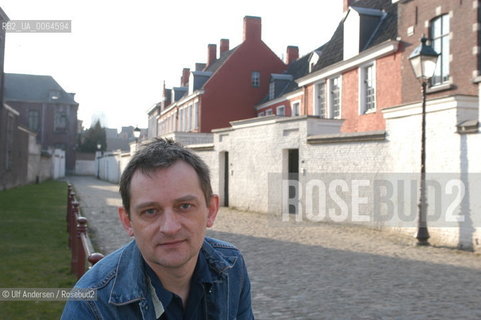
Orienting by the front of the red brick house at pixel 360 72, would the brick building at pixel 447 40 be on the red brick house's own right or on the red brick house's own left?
on the red brick house's own left

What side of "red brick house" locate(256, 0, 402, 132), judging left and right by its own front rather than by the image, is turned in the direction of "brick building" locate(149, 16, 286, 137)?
right

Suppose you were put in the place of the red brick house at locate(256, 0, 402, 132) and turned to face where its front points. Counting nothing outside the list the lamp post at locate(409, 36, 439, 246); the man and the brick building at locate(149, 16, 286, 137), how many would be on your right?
1

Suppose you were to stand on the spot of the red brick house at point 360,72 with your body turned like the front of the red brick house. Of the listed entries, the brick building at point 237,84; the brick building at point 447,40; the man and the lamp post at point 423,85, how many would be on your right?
1

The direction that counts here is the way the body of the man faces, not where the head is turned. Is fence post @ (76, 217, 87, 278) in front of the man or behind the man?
behind

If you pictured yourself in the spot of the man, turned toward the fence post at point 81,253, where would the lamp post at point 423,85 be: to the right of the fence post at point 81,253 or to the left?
right

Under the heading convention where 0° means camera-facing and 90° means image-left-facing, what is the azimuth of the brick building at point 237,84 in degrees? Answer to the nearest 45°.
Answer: approximately 45°

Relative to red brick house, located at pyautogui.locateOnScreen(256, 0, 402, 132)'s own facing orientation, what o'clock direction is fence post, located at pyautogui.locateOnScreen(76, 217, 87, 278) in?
The fence post is roughly at 11 o'clock from the red brick house.

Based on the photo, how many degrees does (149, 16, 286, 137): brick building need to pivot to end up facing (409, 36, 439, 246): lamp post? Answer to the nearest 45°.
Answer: approximately 45° to its left

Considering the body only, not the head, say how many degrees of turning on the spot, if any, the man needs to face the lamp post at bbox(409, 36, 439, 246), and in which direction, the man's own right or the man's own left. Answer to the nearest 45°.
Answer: approximately 135° to the man's own left

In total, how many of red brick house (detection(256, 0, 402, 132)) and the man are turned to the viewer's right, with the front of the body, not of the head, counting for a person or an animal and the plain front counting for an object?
0

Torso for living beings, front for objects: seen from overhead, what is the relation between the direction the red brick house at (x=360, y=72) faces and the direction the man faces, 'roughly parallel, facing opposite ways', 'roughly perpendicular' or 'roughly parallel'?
roughly perpendicular

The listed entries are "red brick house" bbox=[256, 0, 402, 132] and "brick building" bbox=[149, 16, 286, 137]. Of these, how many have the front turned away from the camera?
0

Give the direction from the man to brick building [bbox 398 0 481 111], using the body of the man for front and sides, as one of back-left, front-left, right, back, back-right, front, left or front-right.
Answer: back-left
